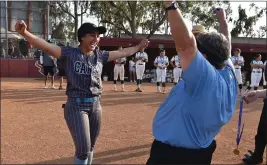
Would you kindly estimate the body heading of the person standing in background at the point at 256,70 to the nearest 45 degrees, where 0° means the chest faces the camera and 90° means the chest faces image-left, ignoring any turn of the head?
approximately 0°

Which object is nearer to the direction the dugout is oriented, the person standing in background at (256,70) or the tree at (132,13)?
the person standing in background

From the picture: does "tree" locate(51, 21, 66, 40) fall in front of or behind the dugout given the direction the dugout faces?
behind

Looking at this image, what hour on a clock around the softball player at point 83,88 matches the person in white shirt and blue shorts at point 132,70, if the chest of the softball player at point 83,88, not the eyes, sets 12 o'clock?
the person in white shirt and blue shorts at point 132,70 is roughly at 8 o'clock from the softball player at point 83,88.

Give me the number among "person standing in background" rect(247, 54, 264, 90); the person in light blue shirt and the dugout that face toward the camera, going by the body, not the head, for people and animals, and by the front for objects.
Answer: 2

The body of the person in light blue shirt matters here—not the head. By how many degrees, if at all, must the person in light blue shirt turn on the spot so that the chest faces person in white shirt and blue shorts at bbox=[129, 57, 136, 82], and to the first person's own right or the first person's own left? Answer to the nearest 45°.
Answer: approximately 45° to the first person's own right

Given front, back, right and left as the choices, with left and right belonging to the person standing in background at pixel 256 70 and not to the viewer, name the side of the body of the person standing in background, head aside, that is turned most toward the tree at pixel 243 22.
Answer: back

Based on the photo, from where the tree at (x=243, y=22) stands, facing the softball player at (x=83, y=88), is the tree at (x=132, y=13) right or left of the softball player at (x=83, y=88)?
right

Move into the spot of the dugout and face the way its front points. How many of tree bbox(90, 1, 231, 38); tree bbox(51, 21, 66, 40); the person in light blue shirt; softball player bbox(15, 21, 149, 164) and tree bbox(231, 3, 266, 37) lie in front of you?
2

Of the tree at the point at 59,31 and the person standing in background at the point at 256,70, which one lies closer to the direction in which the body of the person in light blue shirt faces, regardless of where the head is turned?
the tree

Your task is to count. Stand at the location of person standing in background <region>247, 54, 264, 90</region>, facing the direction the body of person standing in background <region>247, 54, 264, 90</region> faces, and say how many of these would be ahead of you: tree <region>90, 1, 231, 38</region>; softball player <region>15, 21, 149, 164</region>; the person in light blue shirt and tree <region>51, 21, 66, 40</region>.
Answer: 2

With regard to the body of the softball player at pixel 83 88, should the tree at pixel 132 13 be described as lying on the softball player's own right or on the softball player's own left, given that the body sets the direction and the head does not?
on the softball player's own left

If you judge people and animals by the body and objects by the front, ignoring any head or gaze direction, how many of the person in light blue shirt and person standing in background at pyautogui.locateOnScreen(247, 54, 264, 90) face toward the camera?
1
